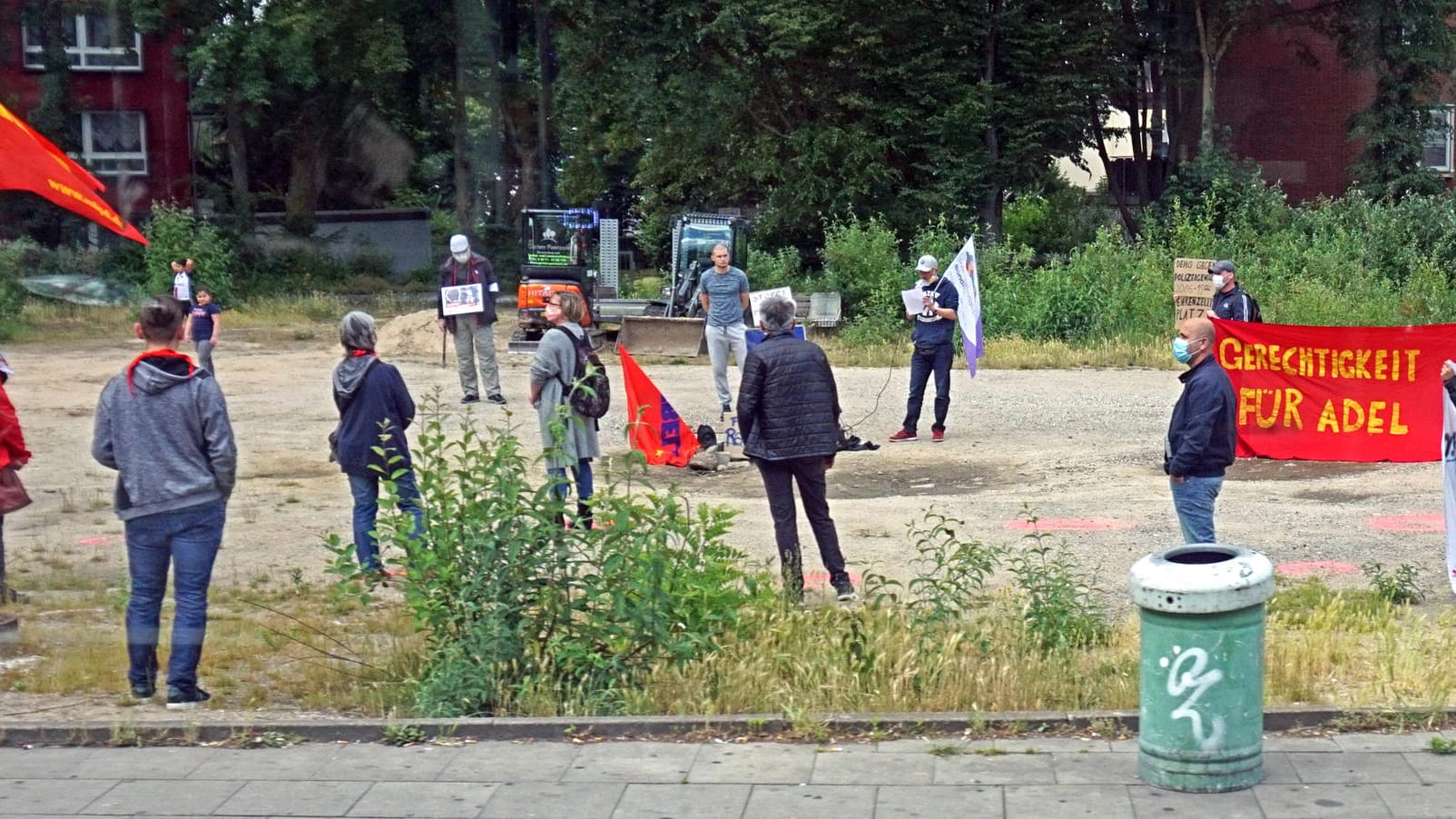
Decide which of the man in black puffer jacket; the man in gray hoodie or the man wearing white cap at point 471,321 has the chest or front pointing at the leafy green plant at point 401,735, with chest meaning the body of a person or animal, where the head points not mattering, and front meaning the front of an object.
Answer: the man wearing white cap

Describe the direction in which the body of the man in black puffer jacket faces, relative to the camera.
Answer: away from the camera

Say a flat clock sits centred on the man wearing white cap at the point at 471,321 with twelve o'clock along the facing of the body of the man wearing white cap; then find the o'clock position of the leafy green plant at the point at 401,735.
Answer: The leafy green plant is roughly at 12 o'clock from the man wearing white cap.

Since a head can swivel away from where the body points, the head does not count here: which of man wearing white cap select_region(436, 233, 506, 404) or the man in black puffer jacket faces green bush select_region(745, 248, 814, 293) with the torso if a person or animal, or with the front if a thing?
the man in black puffer jacket

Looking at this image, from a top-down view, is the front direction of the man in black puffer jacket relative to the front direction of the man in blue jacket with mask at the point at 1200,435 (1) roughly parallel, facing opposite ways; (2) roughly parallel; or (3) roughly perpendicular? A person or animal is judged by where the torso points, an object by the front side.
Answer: roughly perpendicular

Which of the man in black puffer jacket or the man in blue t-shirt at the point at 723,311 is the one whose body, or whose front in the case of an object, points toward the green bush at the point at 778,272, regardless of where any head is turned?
the man in black puffer jacket

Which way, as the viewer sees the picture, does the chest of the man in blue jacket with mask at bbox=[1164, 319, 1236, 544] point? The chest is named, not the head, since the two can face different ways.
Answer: to the viewer's left

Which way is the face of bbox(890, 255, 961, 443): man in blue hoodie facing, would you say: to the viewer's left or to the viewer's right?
to the viewer's left

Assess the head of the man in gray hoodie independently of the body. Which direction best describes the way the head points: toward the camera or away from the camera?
away from the camera

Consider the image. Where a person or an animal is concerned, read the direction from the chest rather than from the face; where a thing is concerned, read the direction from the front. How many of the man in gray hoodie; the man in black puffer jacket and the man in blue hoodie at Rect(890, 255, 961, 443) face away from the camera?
2

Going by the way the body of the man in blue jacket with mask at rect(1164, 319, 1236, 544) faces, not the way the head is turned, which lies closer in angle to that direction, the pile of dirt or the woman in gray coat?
the woman in gray coat

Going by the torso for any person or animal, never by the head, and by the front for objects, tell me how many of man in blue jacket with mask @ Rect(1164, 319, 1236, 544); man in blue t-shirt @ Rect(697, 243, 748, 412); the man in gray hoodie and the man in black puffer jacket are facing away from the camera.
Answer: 2

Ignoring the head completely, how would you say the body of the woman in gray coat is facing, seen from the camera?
to the viewer's left

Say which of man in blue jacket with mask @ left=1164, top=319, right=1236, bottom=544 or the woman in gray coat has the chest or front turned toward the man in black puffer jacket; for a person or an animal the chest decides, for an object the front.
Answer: the man in blue jacket with mask

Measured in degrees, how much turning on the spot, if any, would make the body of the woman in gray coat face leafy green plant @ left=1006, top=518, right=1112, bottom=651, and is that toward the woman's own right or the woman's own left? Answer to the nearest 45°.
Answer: approximately 135° to the woman's own left
